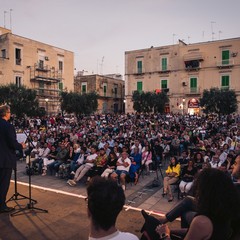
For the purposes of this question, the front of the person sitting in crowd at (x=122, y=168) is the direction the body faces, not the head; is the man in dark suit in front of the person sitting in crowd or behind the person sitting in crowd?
in front

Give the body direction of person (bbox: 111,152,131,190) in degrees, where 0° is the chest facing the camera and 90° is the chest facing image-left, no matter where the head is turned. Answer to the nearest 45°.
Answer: approximately 45°

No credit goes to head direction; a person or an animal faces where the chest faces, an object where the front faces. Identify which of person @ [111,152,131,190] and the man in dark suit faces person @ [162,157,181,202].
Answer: the man in dark suit

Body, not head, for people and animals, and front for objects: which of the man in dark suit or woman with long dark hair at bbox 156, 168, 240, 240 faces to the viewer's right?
the man in dark suit

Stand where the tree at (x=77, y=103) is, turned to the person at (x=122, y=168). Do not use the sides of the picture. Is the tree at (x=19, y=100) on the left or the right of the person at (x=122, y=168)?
right

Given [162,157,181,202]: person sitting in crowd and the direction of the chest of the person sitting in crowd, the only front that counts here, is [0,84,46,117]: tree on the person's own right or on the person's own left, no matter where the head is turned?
on the person's own right

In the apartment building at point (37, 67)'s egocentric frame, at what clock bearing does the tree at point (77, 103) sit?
The tree is roughly at 12 o'clock from the apartment building.

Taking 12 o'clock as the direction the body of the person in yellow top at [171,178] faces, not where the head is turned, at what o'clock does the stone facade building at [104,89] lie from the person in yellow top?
The stone facade building is roughly at 4 o'clock from the person in yellow top.

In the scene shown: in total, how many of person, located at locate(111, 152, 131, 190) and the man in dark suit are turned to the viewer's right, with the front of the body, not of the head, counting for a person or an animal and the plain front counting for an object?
1

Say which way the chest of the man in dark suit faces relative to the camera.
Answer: to the viewer's right
